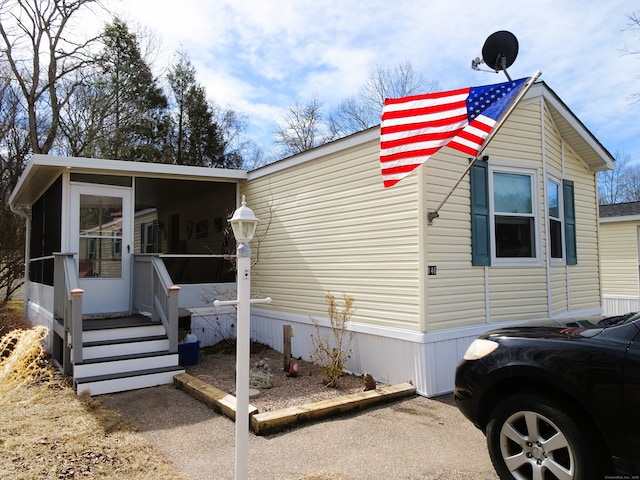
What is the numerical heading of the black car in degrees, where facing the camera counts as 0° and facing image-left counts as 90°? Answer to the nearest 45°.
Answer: approximately 90°

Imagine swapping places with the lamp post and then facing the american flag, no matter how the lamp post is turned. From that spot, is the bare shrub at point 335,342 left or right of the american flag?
left

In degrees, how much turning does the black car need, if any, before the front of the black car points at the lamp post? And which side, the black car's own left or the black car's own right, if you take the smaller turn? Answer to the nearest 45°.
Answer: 0° — it already faces it

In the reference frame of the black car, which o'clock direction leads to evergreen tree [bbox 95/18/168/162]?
The evergreen tree is roughly at 1 o'clock from the black car.

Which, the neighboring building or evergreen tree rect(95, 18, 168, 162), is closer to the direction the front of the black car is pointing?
the evergreen tree

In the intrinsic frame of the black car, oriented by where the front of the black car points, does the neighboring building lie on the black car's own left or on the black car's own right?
on the black car's own right

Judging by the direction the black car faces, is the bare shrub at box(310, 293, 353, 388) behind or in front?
in front
